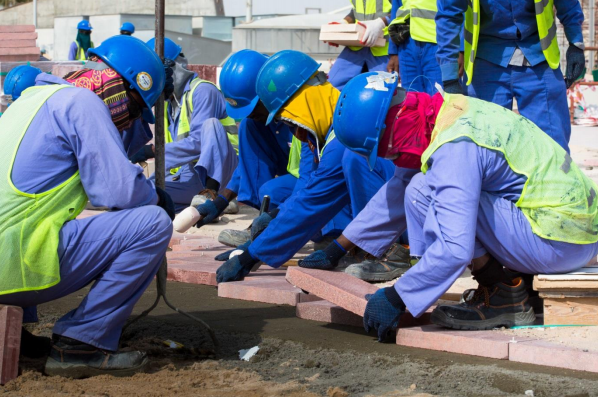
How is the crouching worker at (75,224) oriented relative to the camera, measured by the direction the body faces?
to the viewer's right

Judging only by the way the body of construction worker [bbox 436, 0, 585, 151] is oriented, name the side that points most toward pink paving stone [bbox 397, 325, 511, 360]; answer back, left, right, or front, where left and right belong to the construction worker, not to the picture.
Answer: front

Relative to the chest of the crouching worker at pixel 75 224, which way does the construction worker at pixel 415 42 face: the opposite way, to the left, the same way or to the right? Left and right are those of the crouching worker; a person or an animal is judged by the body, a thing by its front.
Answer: to the right

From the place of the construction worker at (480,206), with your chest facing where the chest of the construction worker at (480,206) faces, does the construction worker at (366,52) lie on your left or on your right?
on your right

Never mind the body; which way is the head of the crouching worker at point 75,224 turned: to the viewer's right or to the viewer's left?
to the viewer's right

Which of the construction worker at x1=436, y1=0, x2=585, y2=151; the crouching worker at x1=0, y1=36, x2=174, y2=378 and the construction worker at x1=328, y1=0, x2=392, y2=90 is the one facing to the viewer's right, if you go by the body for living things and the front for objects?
the crouching worker

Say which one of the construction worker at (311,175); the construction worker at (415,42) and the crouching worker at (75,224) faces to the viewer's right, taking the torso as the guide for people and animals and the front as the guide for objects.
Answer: the crouching worker

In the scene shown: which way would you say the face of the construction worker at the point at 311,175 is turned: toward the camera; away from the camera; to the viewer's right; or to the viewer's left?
to the viewer's left

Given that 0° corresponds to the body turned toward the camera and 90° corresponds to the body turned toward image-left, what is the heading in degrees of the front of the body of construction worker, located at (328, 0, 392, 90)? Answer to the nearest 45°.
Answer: approximately 45°

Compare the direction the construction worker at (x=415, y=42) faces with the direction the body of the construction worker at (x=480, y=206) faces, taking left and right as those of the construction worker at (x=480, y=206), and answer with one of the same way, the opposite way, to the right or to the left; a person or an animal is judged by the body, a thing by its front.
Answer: to the left

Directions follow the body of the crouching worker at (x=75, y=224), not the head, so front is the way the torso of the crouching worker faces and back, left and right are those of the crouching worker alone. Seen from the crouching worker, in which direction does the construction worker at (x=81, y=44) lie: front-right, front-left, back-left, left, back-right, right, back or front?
left

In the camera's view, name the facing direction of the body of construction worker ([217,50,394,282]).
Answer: to the viewer's left

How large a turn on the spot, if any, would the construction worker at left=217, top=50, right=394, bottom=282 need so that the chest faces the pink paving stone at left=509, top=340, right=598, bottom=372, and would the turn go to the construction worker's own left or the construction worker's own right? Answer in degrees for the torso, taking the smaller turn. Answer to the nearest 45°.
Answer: approximately 135° to the construction worker's own left

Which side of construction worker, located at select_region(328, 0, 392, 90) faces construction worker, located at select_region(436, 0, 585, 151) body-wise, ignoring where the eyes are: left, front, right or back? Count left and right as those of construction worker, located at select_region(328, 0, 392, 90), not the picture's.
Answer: left
